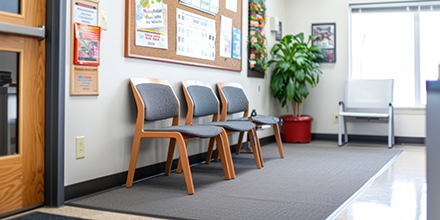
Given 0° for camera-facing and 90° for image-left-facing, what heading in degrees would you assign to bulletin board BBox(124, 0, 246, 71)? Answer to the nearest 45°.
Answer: approximately 315°

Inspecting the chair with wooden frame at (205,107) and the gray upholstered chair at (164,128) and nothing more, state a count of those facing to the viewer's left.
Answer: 0

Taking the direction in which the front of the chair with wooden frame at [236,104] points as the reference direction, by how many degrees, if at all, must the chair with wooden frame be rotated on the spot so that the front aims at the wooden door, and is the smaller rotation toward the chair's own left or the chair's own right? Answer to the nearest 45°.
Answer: approximately 90° to the chair's own right

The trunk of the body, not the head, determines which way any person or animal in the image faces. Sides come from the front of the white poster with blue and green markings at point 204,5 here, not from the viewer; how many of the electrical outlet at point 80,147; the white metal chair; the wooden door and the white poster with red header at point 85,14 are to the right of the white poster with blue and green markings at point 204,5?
3

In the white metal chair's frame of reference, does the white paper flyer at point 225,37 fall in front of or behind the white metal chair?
in front

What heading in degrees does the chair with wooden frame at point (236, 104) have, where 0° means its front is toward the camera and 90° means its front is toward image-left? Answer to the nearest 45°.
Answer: approximately 315°

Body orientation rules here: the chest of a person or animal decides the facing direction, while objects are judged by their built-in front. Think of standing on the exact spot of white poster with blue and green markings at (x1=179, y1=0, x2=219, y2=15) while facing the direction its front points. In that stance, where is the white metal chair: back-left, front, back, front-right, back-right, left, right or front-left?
left

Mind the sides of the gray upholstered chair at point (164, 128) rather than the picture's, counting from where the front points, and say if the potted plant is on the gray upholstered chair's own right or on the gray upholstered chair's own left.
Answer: on the gray upholstered chair's own left

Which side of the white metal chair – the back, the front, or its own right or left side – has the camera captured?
front

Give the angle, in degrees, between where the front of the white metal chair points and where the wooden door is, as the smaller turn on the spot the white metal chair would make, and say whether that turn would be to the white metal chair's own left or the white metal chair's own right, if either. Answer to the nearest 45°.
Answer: approximately 45° to the white metal chair's own right

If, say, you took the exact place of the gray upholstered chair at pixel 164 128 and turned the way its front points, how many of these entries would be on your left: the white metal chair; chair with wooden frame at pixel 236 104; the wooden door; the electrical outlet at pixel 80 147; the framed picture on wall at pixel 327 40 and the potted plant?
4

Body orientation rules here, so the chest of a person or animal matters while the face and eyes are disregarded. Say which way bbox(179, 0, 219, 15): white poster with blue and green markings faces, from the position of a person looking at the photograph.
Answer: facing the viewer and to the right of the viewer

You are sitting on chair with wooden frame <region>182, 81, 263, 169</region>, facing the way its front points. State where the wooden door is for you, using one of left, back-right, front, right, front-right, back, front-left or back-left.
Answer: right

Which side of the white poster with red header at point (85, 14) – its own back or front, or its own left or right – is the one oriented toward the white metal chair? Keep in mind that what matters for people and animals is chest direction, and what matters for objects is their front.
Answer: left

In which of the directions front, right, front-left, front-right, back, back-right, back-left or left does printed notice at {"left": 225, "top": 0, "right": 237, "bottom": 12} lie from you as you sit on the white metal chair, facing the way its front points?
front-right

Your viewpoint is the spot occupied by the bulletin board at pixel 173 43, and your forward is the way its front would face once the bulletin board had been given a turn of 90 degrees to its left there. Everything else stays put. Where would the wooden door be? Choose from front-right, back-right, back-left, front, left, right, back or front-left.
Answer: back
